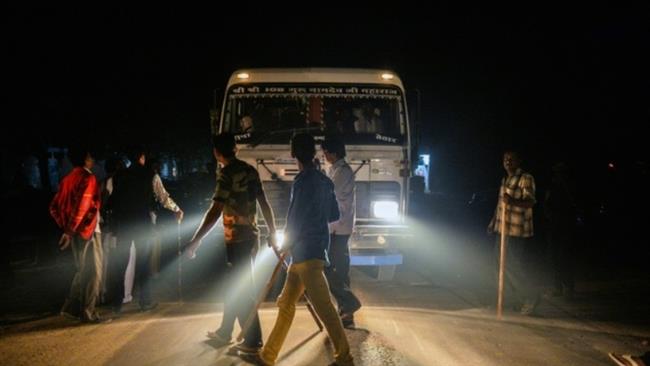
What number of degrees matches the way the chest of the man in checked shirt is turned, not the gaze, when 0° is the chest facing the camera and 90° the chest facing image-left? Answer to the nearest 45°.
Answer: approximately 45°

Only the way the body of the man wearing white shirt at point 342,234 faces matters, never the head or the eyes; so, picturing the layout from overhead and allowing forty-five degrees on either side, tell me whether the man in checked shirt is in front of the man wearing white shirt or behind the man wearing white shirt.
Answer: behind

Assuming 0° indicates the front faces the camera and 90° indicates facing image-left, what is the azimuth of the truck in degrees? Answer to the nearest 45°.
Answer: approximately 0°

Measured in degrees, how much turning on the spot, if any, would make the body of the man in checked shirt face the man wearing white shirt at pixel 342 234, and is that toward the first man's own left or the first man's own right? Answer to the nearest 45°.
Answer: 0° — they already face them

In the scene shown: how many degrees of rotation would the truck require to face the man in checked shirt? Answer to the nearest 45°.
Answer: approximately 45° to its left
